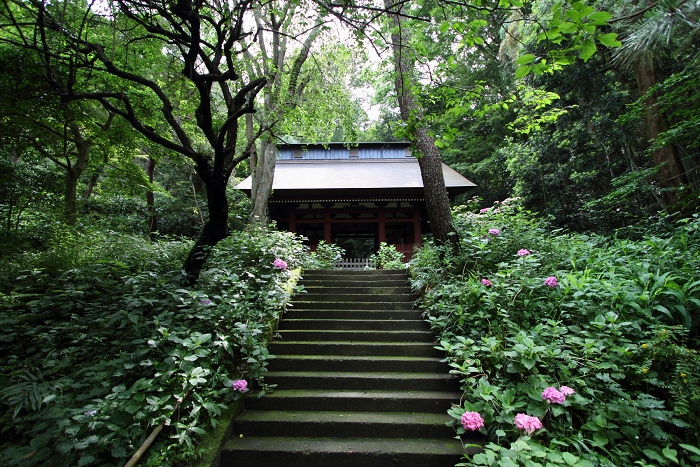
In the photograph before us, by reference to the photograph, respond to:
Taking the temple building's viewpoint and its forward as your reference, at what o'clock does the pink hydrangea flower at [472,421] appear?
The pink hydrangea flower is roughly at 12 o'clock from the temple building.

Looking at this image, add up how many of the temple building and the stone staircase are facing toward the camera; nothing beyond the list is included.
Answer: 2

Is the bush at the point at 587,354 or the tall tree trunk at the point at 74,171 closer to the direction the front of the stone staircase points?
the bush

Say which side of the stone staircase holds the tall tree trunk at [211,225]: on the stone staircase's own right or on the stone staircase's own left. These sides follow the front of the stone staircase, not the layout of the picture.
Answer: on the stone staircase's own right

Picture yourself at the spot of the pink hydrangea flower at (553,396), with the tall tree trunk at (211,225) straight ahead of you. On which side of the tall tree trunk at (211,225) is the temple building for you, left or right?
right

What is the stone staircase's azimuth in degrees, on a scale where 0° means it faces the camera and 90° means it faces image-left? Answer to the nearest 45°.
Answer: approximately 0°

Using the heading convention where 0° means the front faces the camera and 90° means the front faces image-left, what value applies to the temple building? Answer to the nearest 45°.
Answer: approximately 0°

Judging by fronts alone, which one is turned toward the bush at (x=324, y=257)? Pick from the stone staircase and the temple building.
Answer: the temple building

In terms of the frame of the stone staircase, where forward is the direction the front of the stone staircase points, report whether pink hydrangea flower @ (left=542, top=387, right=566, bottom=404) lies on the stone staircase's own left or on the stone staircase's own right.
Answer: on the stone staircase's own left

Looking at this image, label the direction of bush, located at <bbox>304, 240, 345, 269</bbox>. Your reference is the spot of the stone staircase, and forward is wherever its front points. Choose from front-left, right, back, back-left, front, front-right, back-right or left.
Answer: back
